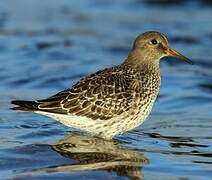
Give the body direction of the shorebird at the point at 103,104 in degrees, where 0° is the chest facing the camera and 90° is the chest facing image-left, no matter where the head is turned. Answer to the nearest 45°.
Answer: approximately 270°
